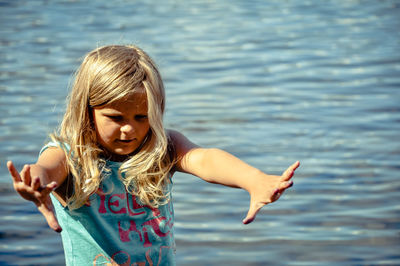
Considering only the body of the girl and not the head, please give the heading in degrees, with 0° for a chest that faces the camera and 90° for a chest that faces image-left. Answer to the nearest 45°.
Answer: approximately 315°

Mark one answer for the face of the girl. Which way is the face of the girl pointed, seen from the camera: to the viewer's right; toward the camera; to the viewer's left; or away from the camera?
toward the camera
